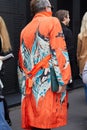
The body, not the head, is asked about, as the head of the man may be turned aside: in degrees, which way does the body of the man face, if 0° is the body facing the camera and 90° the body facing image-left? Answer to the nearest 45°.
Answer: approximately 225°
